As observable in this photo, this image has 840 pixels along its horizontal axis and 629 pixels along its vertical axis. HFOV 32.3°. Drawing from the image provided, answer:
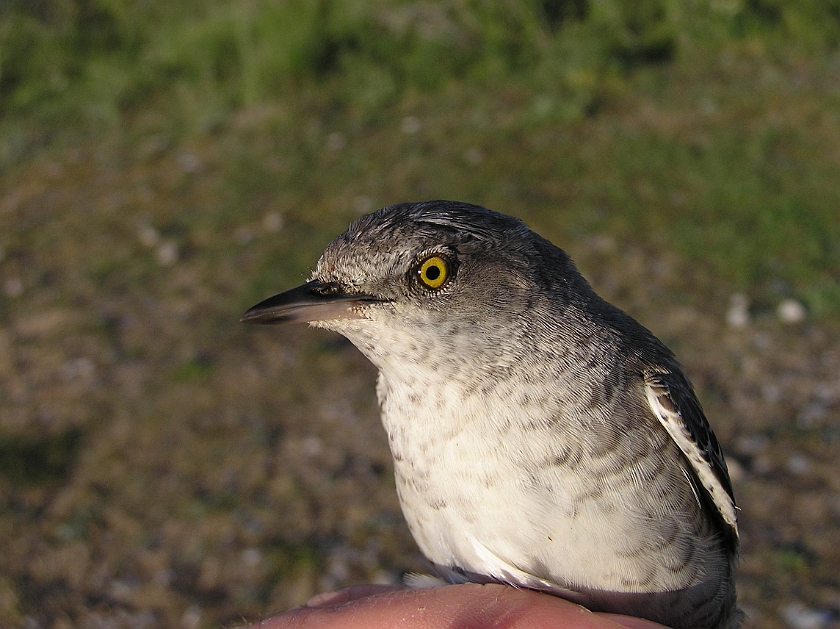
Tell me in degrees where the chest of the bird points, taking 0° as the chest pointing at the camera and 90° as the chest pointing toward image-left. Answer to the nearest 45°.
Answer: approximately 45°

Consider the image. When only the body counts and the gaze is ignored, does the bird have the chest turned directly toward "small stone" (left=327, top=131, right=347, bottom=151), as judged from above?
no

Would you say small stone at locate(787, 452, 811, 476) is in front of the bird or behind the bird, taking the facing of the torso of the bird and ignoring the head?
behind

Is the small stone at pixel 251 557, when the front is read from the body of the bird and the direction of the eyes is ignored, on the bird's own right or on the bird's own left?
on the bird's own right

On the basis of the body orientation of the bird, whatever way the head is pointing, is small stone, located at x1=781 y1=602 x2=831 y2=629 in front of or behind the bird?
behind

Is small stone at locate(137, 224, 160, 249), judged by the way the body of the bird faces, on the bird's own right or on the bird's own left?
on the bird's own right

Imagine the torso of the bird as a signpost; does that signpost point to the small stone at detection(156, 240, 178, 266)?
no

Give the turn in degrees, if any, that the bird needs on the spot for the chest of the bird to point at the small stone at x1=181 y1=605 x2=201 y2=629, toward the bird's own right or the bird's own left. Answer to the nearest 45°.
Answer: approximately 90° to the bird's own right

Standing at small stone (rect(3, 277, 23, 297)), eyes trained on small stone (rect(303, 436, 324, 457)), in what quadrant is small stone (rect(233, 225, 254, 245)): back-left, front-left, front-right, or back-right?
front-left

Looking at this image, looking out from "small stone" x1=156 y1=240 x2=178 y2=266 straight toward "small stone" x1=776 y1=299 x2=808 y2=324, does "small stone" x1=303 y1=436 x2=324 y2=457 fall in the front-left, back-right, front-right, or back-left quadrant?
front-right
